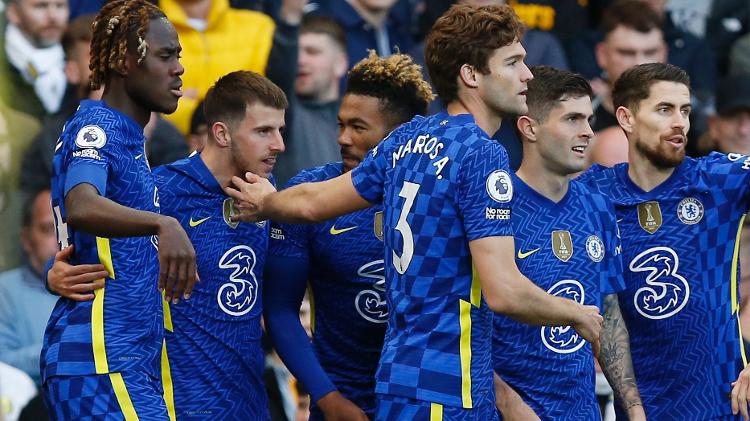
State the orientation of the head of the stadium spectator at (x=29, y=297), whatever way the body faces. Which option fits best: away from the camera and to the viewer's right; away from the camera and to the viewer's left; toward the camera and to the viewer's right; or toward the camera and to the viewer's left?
toward the camera and to the viewer's right

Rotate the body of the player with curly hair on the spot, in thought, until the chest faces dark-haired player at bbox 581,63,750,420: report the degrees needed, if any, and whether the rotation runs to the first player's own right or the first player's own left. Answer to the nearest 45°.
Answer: approximately 90° to the first player's own left

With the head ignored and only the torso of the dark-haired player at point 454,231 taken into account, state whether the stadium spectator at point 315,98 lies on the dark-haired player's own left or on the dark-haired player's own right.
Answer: on the dark-haired player's own left

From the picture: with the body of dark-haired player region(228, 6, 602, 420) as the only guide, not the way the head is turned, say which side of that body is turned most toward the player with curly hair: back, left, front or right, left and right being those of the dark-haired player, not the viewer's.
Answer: left

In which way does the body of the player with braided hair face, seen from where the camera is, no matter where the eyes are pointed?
to the viewer's right
